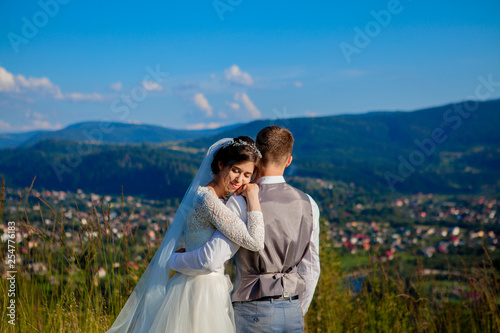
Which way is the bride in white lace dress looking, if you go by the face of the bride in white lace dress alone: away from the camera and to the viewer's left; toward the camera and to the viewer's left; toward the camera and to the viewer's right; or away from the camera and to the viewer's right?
toward the camera and to the viewer's right
